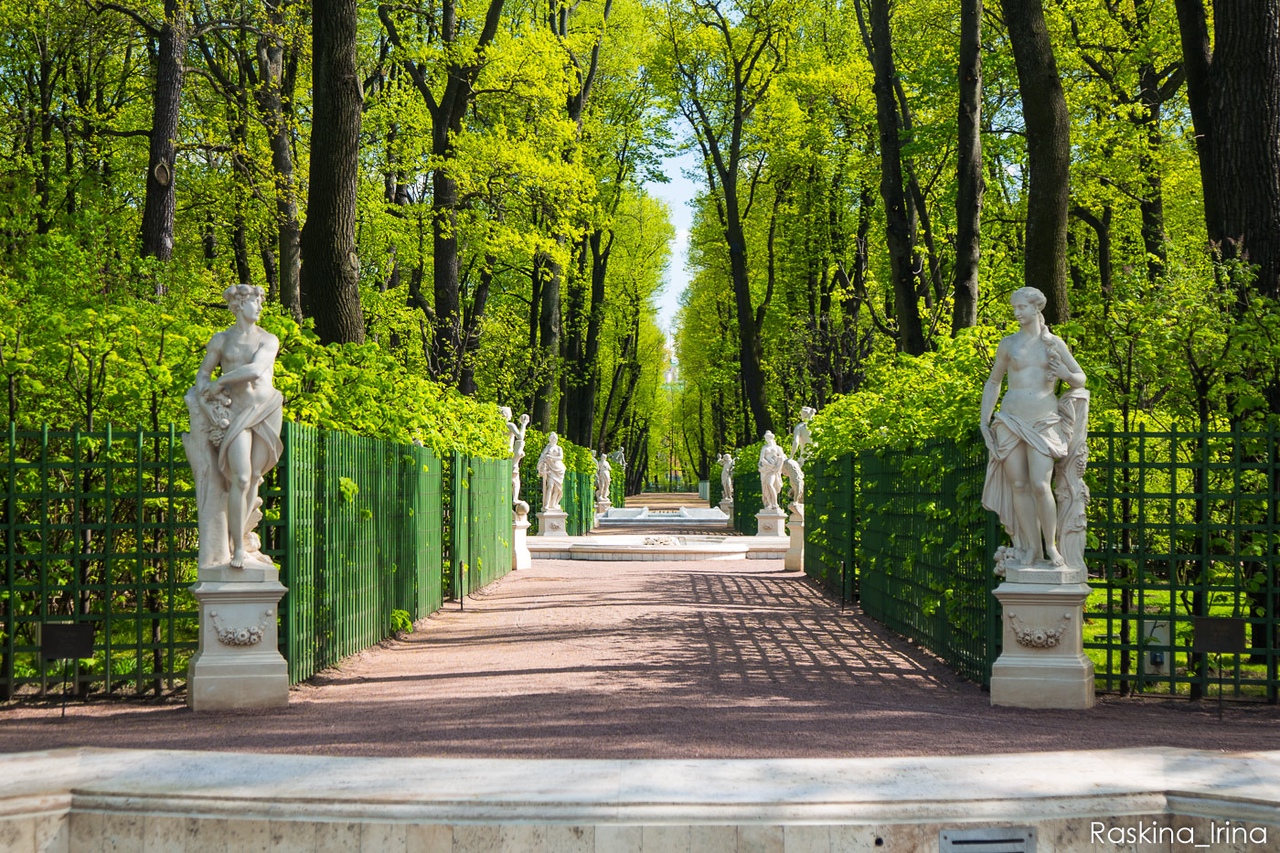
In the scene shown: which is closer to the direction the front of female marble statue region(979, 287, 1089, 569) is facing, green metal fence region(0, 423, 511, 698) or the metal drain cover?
the metal drain cover

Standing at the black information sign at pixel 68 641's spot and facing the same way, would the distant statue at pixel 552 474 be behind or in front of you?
behind

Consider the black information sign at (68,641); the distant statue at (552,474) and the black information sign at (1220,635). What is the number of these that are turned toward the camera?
3

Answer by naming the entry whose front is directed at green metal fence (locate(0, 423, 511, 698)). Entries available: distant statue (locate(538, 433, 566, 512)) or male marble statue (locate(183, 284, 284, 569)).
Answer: the distant statue

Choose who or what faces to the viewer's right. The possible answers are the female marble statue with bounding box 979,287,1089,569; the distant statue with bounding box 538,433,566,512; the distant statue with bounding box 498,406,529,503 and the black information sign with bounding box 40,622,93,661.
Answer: the distant statue with bounding box 498,406,529,503

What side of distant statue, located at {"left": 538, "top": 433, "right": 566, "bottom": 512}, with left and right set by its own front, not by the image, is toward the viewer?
front

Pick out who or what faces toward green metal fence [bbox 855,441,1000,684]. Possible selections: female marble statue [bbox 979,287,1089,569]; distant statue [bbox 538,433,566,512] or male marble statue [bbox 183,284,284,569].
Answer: the distant statue

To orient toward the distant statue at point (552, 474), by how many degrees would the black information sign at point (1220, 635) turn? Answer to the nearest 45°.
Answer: approximately 135° to its right
